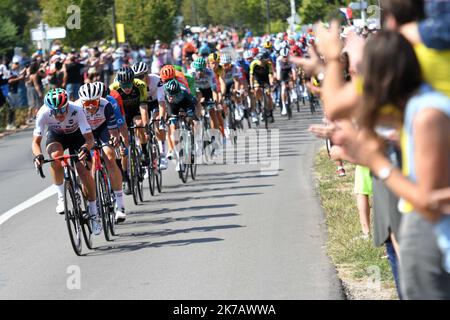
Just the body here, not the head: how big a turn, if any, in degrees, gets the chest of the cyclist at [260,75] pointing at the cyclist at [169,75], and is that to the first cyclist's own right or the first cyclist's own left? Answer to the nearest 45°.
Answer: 0° — they already face them

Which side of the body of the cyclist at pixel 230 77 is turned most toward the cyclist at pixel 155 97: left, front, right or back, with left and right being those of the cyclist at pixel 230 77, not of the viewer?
front

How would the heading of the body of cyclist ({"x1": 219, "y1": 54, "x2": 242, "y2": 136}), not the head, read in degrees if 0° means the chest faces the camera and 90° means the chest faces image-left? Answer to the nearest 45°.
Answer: approximately 0°

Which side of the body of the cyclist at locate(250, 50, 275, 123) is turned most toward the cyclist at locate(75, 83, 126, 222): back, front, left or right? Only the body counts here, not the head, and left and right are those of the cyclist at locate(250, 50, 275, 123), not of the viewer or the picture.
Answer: front

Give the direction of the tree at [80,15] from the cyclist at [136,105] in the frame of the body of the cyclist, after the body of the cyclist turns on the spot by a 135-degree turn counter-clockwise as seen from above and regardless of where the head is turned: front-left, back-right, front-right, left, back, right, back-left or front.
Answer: front-left
